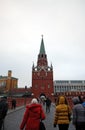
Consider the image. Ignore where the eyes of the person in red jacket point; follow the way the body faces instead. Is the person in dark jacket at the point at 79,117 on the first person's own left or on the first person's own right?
on the first person's own right

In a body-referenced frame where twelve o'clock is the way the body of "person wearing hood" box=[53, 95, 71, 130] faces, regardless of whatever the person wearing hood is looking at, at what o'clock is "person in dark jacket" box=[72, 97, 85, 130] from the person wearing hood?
The person in dark jacket is roughly at 3 o'clock from the person wearing hood.

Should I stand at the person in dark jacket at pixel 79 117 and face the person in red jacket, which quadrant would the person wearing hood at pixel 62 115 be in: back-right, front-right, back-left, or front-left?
front-right

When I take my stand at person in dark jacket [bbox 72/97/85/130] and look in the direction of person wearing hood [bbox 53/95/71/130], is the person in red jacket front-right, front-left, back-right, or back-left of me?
front-left

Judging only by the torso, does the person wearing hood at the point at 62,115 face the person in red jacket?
no

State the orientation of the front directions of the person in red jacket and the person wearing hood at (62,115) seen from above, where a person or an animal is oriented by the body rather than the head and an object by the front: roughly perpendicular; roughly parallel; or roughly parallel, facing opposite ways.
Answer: roughly parallel

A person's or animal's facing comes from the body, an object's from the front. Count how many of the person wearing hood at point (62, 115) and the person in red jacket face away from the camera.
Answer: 2

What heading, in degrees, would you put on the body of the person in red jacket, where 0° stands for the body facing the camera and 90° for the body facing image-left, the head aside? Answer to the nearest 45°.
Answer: approximately 180°

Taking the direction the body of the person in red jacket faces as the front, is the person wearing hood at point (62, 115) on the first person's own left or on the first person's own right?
on the first person's own right

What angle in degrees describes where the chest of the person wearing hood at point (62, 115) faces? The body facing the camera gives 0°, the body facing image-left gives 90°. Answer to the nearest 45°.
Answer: approximately 180°
